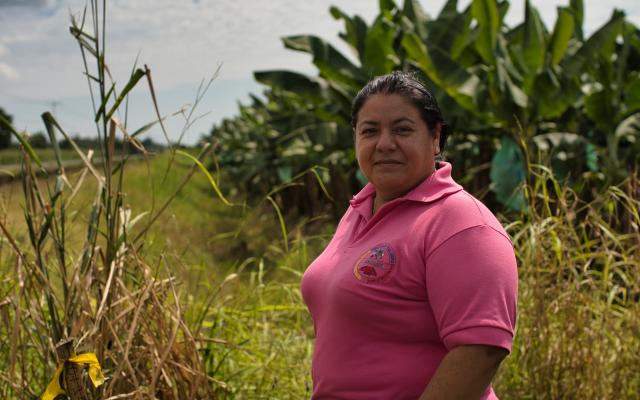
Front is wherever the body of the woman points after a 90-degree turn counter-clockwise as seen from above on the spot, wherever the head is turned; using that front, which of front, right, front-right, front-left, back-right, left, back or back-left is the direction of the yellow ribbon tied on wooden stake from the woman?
back-right

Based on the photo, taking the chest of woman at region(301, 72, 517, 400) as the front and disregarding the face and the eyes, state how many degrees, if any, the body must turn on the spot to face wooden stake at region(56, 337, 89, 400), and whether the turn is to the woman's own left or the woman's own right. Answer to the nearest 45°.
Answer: approximately 45° to the woman's own right

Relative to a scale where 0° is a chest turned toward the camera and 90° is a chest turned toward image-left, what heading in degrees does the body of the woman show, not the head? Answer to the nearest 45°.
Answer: approximately 45°
